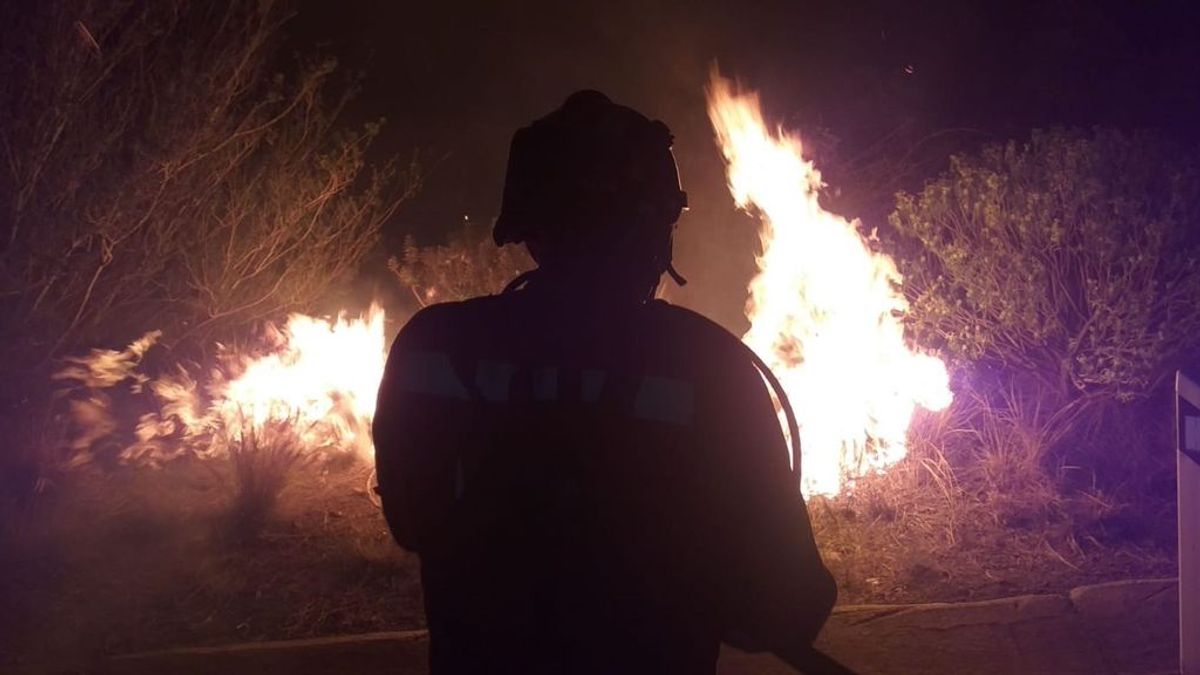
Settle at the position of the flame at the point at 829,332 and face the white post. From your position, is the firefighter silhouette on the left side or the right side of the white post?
right

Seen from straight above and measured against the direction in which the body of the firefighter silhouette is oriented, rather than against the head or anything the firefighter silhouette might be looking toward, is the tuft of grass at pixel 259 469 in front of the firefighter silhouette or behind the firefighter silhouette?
in front

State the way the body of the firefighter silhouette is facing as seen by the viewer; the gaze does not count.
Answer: away from the camera

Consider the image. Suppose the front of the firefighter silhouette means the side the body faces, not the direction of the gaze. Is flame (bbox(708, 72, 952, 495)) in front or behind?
in front

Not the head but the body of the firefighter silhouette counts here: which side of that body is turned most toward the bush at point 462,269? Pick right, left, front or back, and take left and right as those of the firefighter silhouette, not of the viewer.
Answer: front

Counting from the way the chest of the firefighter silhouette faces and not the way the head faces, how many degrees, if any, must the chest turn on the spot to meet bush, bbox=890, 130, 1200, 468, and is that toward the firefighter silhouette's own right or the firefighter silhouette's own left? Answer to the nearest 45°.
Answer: approximately 45° to the firefighter silhouette's own right

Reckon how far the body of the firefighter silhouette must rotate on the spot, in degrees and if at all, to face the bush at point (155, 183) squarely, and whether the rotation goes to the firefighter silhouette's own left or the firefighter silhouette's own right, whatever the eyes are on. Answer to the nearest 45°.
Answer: approximately 45° to the firefighter silhouette's own left

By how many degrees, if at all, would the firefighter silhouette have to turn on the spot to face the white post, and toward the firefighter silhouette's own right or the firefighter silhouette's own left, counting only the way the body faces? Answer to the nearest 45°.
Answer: approximately 45° to the firefighter silhouette's own right
